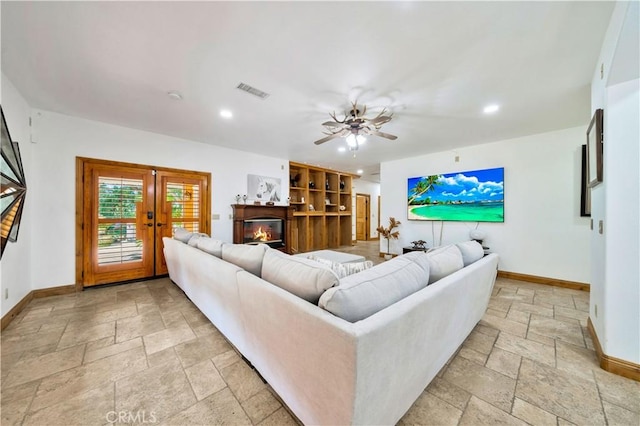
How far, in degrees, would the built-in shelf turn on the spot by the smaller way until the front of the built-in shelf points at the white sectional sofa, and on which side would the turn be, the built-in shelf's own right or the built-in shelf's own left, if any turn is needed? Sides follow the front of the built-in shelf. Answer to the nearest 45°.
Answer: approximately 45° to the built-in shelf's own right

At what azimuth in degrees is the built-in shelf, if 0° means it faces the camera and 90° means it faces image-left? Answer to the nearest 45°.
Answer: approximately 315°

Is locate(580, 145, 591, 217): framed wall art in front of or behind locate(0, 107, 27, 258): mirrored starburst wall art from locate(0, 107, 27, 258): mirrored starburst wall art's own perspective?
in front

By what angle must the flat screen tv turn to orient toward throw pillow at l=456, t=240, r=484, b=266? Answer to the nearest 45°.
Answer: approximately 45° to its left

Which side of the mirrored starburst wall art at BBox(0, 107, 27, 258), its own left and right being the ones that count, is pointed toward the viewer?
right

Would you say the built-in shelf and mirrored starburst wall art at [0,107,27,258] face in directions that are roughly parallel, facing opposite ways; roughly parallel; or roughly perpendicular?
roughly perpendicular

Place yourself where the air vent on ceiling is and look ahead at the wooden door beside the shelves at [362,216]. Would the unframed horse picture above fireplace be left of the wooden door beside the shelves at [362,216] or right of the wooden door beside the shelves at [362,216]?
left

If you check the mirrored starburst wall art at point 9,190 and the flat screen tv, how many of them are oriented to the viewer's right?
1

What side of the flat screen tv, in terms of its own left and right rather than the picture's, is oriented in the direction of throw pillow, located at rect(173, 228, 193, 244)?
front
